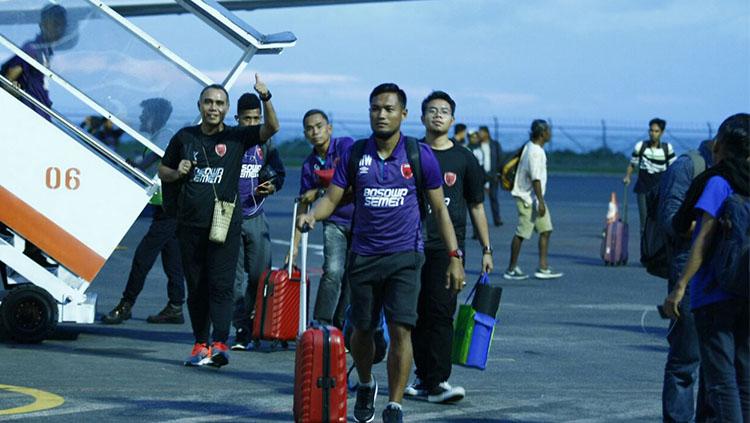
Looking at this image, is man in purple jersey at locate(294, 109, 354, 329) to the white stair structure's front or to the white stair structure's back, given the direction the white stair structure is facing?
to the front

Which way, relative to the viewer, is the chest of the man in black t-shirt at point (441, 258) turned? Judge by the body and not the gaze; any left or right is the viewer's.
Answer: facing the viewer

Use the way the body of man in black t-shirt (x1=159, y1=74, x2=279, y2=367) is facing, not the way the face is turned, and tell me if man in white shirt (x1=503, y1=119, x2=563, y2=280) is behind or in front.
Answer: behind

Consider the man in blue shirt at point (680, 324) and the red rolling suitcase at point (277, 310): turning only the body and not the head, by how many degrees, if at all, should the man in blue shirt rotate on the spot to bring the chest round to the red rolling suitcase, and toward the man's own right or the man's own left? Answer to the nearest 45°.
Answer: approximately 90° to the man's own left

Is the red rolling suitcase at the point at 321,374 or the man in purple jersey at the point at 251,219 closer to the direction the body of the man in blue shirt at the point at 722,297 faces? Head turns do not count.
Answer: the man in purple jersey

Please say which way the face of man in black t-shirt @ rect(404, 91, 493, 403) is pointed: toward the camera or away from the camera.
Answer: toward the camera

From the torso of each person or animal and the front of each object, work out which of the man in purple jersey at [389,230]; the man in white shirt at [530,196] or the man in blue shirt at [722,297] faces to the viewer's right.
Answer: the man in white shirt

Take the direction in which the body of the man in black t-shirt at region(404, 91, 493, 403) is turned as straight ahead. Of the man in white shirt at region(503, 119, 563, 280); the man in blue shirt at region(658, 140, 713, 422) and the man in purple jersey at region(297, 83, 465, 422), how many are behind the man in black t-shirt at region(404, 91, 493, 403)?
1

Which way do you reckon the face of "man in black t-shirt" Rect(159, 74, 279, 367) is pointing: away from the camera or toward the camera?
toward the camera

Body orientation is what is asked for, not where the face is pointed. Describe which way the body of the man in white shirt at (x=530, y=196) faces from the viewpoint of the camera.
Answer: to the viewer's right

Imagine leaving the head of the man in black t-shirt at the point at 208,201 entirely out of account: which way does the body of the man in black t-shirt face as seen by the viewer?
toward the camera

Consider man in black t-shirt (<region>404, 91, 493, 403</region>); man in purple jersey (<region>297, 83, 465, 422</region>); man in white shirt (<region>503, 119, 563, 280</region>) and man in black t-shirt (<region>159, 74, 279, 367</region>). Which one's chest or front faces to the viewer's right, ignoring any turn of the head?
the man in white shirt

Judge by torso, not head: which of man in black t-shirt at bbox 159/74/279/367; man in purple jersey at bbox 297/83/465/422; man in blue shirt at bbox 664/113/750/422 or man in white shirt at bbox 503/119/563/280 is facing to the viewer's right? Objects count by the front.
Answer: the man in white shirt
